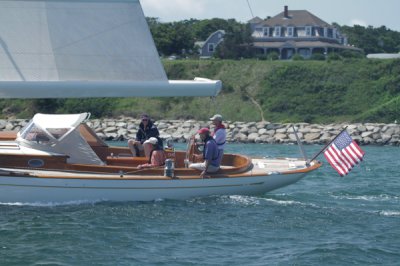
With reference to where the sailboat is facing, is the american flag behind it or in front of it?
behind

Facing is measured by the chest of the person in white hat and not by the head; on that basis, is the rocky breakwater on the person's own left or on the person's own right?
on the person's own right

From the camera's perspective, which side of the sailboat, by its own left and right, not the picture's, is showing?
left

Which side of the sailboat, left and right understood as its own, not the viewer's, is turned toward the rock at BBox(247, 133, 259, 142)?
right

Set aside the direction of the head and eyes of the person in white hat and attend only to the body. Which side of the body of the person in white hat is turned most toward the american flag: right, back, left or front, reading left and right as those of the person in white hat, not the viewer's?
back

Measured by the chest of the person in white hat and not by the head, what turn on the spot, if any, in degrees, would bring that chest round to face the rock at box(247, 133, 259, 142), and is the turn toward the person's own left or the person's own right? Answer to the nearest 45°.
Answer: approximately 90° to the person's own right

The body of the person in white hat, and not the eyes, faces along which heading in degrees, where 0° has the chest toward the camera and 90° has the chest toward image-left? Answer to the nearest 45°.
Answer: approximately 90°
